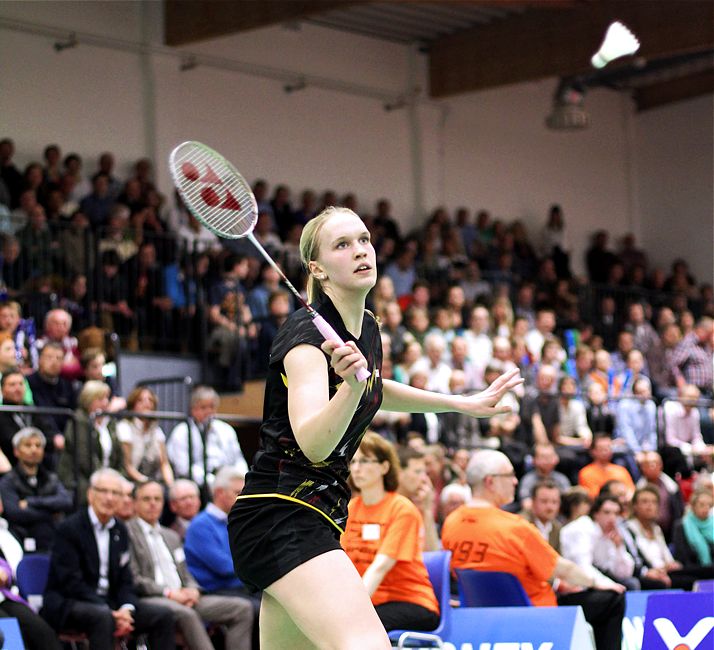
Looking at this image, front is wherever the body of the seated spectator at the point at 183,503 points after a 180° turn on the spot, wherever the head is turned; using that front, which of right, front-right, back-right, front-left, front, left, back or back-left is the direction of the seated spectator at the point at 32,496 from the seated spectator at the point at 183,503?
front-left

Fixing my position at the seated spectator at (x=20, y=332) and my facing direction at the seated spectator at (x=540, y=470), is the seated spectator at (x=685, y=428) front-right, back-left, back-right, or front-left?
front-left

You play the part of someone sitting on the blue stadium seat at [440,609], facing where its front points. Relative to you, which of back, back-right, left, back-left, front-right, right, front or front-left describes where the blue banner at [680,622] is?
back-left

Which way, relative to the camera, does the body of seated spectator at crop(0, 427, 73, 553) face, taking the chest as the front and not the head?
toward the camera

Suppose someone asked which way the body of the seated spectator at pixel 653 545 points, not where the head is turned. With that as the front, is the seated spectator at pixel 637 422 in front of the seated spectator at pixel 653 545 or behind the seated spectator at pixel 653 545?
behind

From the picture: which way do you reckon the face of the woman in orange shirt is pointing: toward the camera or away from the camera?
toward the camera

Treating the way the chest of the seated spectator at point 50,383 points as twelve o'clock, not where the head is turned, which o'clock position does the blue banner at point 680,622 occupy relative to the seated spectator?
The blue banner is roughly at 11 o'clock from the seated spectator.

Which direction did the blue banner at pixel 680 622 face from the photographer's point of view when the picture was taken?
facing the viewer

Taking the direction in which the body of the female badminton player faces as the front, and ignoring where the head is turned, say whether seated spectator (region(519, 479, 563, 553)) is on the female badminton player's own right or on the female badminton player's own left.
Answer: on the female badminton player's own left

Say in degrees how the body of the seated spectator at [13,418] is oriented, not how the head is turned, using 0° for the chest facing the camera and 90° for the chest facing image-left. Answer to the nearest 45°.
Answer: approximately 315°

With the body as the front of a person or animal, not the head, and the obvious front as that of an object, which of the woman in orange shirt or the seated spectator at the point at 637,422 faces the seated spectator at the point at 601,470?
the seated spectator at the point at 637,422

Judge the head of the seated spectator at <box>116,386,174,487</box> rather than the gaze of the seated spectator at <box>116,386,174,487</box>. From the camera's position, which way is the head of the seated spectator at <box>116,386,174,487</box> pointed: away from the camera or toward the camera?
toward the camera

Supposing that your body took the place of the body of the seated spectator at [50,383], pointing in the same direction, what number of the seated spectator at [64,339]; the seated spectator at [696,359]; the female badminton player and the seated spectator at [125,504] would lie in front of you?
2
